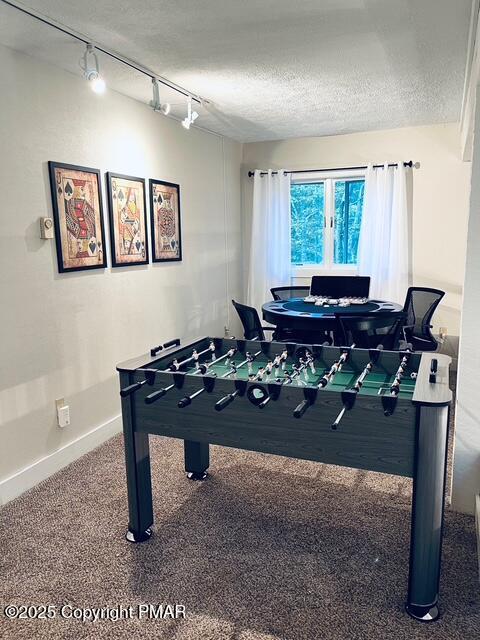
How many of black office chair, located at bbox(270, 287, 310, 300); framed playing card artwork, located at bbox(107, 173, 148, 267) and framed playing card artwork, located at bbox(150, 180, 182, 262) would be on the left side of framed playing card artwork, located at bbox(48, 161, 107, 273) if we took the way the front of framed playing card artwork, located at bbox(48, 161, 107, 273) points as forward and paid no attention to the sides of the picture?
3

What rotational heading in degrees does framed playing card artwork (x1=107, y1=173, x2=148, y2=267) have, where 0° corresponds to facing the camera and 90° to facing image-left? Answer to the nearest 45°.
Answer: approximately 315°

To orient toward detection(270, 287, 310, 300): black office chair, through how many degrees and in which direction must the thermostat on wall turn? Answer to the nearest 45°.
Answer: approximately 90° to its left

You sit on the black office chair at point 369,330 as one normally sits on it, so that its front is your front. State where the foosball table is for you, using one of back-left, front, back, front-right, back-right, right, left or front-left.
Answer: back

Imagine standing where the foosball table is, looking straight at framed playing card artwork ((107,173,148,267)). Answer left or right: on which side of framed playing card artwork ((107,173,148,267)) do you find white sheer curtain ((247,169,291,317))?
right

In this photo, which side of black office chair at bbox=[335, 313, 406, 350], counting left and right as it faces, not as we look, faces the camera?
back

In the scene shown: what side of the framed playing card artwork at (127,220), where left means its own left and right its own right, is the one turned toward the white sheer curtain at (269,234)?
left

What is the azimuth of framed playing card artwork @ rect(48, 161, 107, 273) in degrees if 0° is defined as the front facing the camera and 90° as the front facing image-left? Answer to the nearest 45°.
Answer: approximately 315°

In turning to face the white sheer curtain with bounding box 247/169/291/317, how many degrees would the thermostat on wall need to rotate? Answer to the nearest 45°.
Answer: approximately 90° to its left

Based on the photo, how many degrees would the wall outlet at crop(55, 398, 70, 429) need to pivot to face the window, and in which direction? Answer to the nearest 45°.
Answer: approximately 90° to its left

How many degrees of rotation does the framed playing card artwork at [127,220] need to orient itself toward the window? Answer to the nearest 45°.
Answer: approximately 90° to its left

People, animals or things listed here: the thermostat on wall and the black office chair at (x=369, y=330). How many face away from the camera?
1

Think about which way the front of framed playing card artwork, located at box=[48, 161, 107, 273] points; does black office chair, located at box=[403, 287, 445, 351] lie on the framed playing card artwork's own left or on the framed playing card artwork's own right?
on the framed playing card artwork's own left
